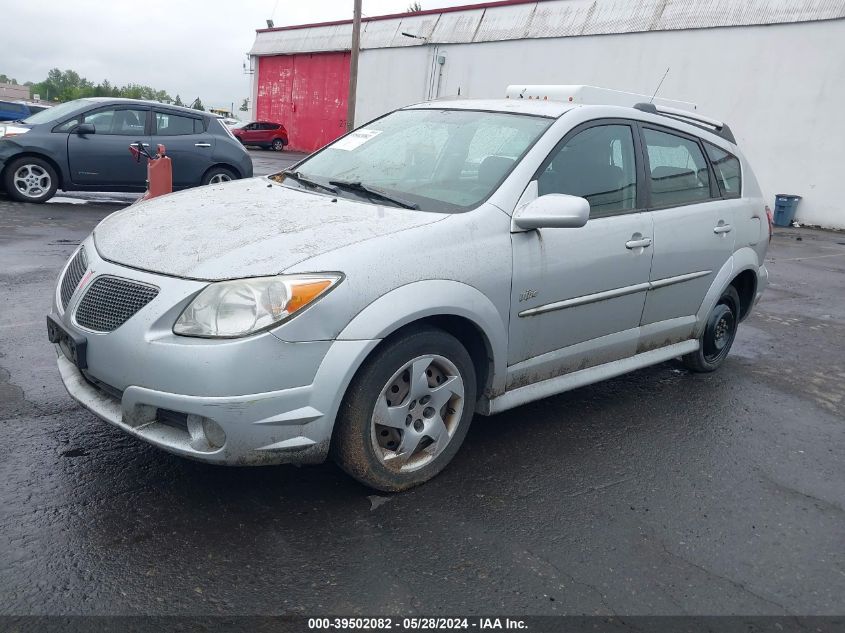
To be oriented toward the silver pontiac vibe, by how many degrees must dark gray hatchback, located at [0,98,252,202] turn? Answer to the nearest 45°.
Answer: approximately 90° to its left

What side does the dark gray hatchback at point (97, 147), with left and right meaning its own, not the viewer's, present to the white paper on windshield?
left

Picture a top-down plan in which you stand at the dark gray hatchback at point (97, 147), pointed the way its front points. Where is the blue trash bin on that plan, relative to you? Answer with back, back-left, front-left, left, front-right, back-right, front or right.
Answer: back

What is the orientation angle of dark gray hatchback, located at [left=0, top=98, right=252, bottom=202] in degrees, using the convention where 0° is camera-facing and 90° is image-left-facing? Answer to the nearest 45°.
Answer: approximately 90°

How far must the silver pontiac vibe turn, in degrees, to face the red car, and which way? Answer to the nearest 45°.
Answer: approximately 135° to its right

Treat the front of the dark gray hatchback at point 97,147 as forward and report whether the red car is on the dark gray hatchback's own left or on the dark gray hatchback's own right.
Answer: on the dark gray hatchback's own right

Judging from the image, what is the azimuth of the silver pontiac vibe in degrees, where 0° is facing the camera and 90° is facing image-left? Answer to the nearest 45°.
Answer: approximately 45°

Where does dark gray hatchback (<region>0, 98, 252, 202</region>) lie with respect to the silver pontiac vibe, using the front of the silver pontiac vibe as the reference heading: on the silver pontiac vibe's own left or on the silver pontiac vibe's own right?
on the silver pontiac vibe's own right
